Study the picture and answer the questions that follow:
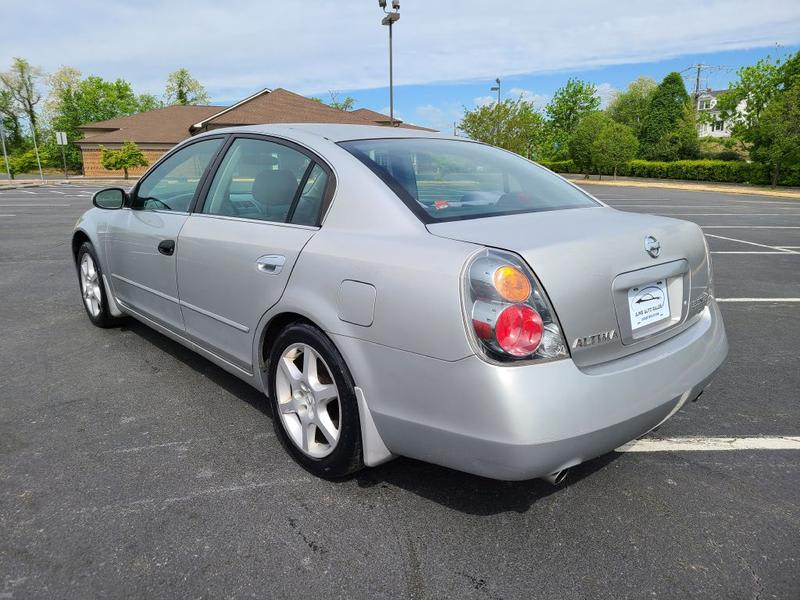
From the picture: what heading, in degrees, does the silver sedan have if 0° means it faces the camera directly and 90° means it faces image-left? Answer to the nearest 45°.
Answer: approximately 135°

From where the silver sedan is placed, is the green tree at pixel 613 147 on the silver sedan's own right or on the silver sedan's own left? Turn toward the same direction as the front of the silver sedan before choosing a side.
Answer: on the silver sedan's own right

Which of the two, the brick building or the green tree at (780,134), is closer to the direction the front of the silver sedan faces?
the brick building

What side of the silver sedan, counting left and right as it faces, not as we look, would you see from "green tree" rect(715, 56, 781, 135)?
right

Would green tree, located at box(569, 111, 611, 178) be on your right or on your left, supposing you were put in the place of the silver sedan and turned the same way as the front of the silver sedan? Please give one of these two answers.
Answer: on your right

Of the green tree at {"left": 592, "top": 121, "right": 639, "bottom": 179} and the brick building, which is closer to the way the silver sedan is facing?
the brick building

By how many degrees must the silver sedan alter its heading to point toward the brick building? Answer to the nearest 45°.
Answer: approximately 45° to its right

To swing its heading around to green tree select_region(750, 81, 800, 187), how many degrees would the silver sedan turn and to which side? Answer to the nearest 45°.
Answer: approximately 90° to its right
